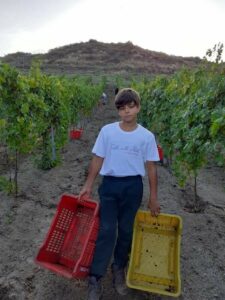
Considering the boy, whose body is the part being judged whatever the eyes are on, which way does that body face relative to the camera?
toward the camera

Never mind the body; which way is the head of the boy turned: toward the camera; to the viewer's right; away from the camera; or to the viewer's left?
toward the camera
